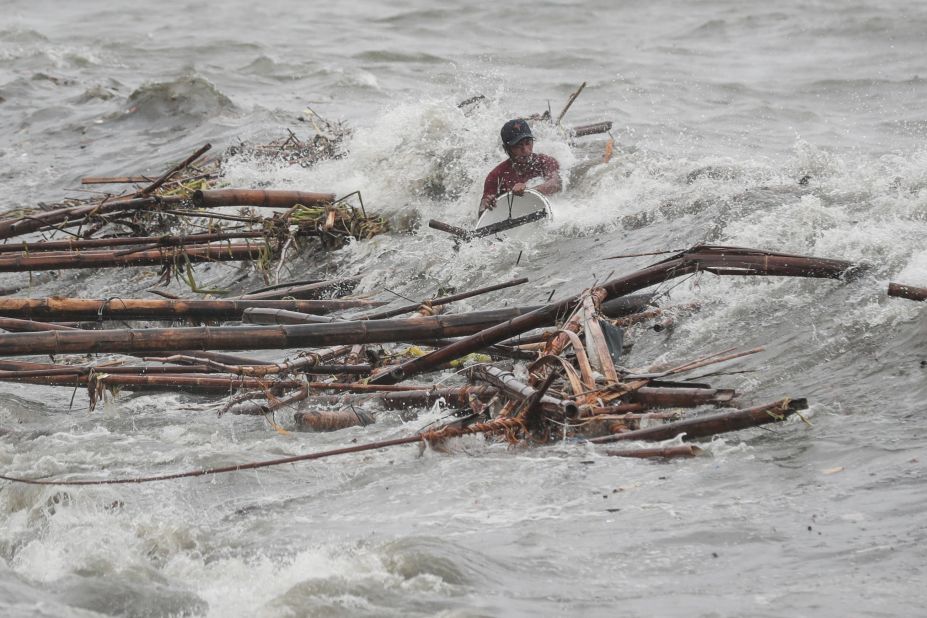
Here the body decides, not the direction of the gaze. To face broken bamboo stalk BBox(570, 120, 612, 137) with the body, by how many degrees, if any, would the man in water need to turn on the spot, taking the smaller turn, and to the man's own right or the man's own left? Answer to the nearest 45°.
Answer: approximately 135° to the man's own left

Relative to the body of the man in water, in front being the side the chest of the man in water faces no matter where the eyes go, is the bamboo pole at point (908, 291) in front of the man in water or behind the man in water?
in front

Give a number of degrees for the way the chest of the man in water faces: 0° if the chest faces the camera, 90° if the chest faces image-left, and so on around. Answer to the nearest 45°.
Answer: approximately 0°

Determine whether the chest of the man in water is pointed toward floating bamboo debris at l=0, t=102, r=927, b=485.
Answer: yes

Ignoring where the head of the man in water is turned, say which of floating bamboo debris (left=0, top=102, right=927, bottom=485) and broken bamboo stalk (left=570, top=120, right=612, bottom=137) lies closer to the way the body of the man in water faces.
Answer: the floating bamboo debris
